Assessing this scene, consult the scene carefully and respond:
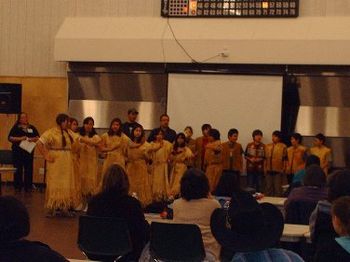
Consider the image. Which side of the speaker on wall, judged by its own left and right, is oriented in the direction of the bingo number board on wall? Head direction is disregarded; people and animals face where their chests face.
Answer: left

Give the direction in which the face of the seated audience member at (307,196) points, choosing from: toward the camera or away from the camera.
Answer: away from the camera

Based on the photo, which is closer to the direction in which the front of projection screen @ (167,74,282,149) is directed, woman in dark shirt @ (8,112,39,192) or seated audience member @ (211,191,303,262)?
the seated audience member

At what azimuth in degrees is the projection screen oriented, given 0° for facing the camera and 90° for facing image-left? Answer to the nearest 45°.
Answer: approximately 0°

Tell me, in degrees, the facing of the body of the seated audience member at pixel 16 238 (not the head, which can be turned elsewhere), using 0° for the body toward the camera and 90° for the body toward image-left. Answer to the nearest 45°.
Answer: approximately 180°

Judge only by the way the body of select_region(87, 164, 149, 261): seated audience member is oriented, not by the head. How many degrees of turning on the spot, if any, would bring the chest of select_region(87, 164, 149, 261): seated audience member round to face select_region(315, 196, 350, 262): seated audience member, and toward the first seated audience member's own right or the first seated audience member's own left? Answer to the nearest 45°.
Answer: approximately 135° to the first seated audience member's own right

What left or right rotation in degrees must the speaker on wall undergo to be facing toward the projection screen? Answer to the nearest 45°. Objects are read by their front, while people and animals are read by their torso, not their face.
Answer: approximately 45° to its left

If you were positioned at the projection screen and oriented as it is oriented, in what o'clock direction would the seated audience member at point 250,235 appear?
The seated audience member is roughly at 12 o'clock from the projection screen.

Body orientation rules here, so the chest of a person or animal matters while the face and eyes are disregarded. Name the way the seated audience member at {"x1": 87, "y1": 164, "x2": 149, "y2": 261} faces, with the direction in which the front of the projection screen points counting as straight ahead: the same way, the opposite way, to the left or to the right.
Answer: the opposite way

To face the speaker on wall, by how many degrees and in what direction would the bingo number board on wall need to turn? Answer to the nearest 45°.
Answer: approximately 90° to its right

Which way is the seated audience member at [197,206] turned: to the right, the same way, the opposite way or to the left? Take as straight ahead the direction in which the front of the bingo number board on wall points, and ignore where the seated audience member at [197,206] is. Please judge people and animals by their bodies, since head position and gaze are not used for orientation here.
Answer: the opposite way

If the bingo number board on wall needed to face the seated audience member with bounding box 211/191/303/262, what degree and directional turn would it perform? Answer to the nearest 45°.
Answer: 0° — it already faces them

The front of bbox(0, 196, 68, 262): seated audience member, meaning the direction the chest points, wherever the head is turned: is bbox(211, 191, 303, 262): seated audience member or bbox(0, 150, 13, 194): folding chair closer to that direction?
the folding chair

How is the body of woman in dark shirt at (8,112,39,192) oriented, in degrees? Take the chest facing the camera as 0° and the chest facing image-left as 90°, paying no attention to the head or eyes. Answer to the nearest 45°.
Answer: approximately 0°

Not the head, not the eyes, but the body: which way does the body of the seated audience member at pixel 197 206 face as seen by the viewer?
away from the camera

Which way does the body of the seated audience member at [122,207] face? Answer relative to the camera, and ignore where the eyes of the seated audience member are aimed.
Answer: away from the camera
